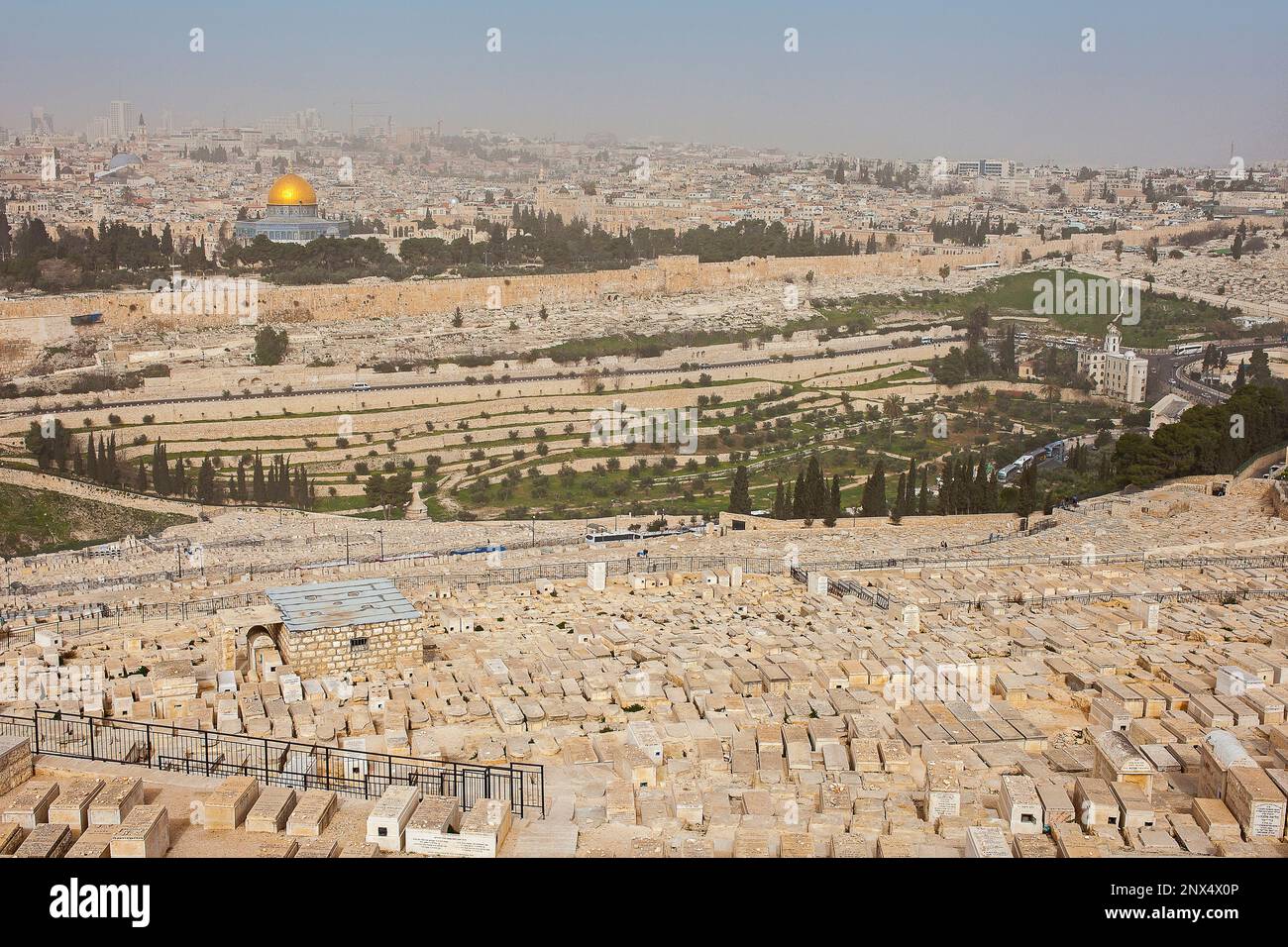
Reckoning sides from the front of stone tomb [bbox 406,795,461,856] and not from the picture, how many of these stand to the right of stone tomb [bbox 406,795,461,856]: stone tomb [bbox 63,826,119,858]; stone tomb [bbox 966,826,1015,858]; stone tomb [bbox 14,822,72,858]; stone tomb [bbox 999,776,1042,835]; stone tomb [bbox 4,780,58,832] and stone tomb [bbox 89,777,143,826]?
4

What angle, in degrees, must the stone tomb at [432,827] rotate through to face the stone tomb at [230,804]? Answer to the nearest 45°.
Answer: approximately 135° to its right

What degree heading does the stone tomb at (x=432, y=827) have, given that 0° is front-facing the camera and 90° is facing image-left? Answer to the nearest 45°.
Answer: approximately 0°

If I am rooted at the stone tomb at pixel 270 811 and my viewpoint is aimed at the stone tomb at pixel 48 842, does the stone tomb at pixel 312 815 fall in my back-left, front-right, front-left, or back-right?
back-left

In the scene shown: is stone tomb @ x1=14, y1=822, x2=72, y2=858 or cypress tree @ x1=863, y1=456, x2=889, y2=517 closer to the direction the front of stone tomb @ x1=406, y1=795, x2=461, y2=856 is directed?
the stone tomb

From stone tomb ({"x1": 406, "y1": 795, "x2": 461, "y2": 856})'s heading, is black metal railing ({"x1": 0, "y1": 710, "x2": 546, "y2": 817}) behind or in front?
behind

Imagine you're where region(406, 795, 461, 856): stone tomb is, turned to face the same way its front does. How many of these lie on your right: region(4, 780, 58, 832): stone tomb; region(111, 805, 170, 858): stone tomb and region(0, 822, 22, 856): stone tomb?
3

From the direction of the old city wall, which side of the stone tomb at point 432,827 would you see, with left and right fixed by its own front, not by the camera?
back

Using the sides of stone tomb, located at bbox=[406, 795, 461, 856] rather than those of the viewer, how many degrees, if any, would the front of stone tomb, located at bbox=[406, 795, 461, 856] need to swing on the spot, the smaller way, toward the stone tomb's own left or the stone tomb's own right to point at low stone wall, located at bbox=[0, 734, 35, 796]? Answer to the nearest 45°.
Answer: approximately 135° to the stone tomb's own right

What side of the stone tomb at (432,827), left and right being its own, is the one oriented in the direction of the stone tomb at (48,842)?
right

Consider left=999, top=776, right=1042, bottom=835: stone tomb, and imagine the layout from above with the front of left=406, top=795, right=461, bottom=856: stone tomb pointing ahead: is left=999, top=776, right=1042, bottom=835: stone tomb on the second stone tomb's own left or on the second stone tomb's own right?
on the second stone tomb's own left

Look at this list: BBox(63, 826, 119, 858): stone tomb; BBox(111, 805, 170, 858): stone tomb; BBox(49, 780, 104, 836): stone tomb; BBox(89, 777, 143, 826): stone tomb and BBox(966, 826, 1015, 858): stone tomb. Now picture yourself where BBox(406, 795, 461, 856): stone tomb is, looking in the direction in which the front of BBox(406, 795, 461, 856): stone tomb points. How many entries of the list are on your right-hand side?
4

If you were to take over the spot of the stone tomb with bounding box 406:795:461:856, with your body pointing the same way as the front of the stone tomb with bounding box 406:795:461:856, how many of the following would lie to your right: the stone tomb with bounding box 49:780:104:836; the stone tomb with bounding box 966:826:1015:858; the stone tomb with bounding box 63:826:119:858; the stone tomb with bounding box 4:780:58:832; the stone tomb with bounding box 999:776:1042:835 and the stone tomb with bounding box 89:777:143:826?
4

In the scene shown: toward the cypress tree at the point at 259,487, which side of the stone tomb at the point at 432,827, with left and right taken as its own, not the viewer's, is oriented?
back
